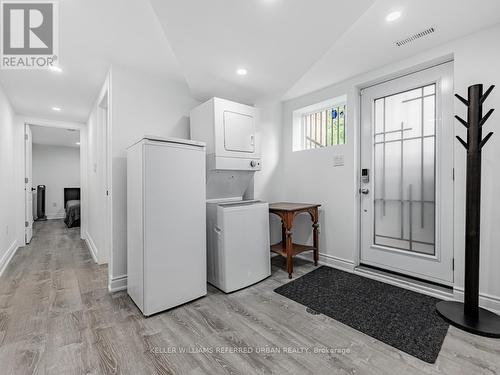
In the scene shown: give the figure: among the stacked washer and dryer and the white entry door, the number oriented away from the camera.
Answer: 0

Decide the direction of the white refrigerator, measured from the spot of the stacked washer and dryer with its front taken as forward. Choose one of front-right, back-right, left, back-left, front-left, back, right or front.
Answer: right

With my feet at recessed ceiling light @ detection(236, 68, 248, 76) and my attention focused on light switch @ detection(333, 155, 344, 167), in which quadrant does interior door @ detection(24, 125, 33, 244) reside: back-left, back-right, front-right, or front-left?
back-left

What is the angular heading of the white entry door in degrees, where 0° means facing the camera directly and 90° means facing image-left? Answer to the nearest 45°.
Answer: approximately 45°

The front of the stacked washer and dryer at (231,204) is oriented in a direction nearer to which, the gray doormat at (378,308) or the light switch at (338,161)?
the gray doormat

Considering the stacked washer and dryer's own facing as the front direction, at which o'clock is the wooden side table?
The wooden side table is roughly at 10 o'clock from the stacked washer and dryer.

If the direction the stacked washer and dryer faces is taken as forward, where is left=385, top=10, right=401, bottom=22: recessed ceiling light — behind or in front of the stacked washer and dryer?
in front

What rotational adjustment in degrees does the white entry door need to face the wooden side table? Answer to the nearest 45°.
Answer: approximately 45° to its right

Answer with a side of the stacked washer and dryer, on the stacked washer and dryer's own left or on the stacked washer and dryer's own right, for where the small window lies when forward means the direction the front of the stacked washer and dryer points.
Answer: on the stacked washer and dryer's own left

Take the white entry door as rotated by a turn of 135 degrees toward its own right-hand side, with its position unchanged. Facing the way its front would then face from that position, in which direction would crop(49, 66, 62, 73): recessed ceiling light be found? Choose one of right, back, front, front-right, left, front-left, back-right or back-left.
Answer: back-left

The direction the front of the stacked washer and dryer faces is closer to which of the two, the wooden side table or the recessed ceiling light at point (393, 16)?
the recessed ceiling light
